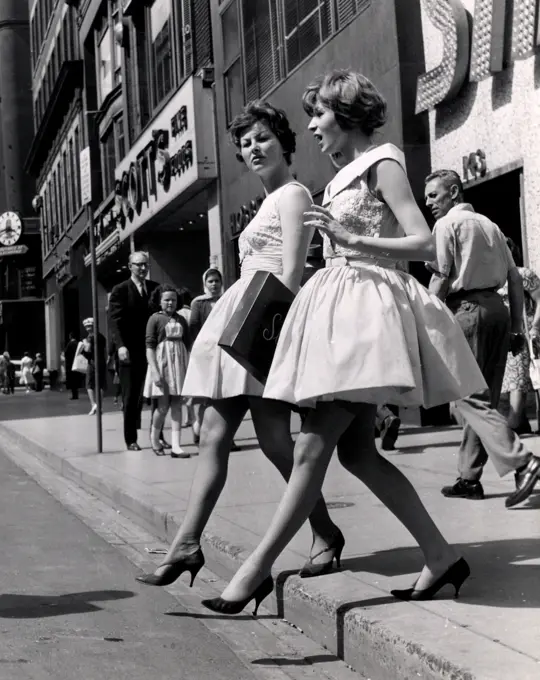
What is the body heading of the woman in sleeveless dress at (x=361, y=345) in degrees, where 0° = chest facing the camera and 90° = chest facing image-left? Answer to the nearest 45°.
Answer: approximately 90°

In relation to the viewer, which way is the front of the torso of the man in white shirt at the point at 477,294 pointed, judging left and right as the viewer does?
facing away from the viewer and to the left of the viewer

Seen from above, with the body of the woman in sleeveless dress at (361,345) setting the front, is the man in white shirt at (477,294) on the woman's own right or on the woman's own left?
on the woman's own right

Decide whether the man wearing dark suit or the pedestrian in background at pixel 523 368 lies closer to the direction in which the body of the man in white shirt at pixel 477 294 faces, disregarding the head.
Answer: the man wearing dark suit

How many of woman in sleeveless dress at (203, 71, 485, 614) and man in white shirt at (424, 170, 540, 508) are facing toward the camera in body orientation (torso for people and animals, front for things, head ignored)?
0

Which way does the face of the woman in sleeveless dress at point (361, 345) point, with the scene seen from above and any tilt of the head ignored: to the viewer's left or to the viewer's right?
to the viewer's left

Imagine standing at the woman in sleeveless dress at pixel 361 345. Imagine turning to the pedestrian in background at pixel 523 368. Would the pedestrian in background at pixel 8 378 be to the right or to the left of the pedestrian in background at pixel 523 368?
left

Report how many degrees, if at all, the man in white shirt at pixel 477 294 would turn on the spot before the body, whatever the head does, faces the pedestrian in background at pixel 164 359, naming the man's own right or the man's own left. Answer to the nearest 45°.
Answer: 0° — they already face them

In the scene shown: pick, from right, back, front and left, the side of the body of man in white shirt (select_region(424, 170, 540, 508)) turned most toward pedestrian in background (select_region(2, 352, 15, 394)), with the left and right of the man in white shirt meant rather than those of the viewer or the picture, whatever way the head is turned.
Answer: front
